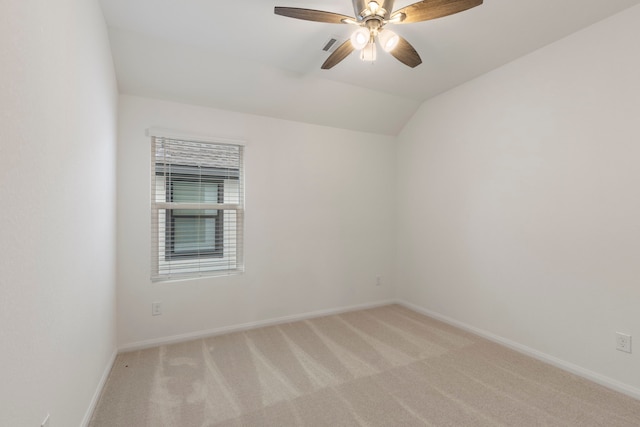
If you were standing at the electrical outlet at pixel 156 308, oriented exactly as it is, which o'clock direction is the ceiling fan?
The ceiling fan is roughly at 11 o'clock from the electrical outlet.

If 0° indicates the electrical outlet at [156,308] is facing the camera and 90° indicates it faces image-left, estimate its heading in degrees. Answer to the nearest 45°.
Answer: approximately 0°
